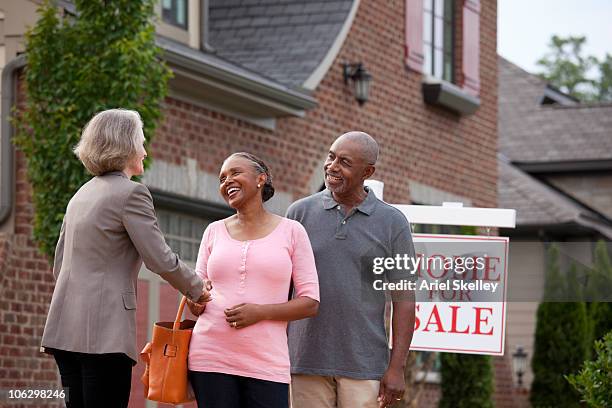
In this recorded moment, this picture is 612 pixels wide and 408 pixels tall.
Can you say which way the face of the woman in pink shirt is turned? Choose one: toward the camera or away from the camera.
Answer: toward the camera

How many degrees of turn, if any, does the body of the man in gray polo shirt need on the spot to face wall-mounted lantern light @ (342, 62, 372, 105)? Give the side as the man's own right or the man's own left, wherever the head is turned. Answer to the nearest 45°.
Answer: approximately 180°

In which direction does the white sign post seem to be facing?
toward the camera

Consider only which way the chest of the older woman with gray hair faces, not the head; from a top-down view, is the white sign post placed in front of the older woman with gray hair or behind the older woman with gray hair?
in front

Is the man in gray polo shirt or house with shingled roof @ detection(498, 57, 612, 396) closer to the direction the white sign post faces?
the man in gray polo shirt

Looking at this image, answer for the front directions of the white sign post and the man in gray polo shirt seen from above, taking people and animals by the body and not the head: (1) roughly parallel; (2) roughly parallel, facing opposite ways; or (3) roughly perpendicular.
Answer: roughly parallel

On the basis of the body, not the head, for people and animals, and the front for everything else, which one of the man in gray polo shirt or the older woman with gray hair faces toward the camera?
the man in gray polo shirt

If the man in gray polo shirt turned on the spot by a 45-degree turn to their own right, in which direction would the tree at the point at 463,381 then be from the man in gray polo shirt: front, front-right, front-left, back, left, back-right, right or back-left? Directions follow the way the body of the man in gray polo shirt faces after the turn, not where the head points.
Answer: back-right

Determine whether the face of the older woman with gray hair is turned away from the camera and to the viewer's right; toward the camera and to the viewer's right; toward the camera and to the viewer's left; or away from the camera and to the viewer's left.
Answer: away from the camera and to the viewer's right

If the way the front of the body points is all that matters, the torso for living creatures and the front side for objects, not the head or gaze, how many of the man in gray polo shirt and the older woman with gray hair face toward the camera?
1

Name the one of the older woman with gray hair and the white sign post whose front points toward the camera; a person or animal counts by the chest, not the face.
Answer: the white sign post

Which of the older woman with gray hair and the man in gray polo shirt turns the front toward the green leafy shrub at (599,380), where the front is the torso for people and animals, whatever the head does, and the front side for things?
the older woman with gray hair

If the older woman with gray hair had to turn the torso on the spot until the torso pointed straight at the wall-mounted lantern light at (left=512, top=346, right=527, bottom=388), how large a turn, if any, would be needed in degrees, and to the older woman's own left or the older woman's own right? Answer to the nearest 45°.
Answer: approximately 45° to the older woman's own left

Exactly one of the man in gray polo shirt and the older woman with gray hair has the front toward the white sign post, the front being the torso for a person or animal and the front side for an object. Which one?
the older woman with gray hair

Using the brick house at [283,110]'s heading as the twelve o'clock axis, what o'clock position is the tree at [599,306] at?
The tree is roughly at 9 o'clock from the brick house.

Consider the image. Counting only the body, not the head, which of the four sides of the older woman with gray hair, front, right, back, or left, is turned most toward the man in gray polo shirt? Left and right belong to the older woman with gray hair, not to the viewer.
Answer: front

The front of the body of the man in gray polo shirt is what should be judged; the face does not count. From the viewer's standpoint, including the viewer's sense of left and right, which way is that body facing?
facing the viewer
